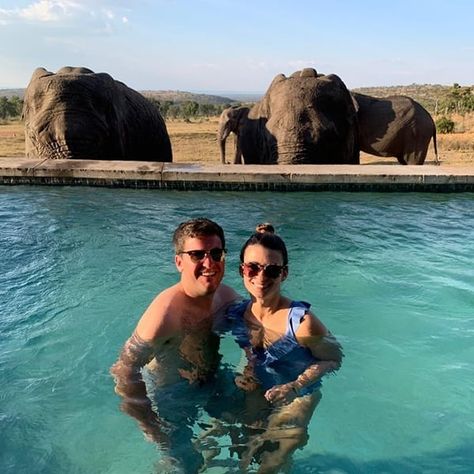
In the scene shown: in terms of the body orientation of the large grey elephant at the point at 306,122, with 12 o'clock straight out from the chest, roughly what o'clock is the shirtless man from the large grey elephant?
The shirtless man is roughly at 12 o'clock from the large grey elephant.

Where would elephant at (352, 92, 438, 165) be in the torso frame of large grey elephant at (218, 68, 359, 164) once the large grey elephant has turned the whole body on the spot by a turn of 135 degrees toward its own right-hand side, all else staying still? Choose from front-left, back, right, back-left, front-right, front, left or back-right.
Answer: right

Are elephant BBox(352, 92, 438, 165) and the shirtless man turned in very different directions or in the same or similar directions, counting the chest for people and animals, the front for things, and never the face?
very different directions

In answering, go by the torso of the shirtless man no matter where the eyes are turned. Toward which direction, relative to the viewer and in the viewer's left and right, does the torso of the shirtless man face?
facing the viewer and to the right of the viewer

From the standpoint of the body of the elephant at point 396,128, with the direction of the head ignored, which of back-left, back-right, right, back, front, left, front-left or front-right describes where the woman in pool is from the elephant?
left

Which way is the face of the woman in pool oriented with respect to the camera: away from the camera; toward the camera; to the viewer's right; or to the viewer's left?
toward the camera

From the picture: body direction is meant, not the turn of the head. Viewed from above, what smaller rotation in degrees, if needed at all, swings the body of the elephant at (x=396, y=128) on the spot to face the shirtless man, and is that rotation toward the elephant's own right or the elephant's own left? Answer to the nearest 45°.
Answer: approximately 90° to the elephant's own left

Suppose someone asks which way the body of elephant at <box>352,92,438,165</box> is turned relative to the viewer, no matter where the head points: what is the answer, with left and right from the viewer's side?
facing to the left of the viewer

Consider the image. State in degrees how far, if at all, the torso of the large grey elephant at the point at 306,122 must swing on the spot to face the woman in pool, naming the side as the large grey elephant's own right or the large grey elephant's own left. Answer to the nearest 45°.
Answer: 0° — it already faces them

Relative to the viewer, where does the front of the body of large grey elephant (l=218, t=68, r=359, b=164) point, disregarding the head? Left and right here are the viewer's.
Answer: facing the viewer

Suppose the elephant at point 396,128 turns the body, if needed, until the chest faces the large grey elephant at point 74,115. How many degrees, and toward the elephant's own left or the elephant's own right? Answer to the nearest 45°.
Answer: approximately 45° to the elephant's own left

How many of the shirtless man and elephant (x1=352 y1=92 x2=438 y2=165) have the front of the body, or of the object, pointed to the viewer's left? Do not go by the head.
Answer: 1

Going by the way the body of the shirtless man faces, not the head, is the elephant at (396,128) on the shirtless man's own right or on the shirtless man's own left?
on the shirtless man's own left
